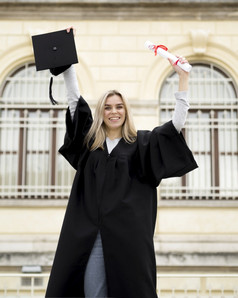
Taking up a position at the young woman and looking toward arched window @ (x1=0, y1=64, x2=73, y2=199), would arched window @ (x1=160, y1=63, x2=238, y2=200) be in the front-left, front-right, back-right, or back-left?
front-right

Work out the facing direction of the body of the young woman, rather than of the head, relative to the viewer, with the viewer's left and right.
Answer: facing the viewer

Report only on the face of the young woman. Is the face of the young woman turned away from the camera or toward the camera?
toward the camera

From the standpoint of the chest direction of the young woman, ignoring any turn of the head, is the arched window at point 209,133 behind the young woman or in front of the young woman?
behind

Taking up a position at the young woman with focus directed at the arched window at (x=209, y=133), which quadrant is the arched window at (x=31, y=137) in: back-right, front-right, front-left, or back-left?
front-left

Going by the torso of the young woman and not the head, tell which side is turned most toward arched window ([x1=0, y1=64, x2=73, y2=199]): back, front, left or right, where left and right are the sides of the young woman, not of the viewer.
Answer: back
